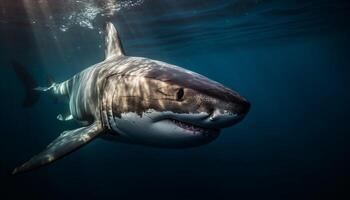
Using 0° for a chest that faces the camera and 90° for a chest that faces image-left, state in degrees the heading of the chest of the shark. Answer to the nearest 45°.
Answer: approximately 315°
